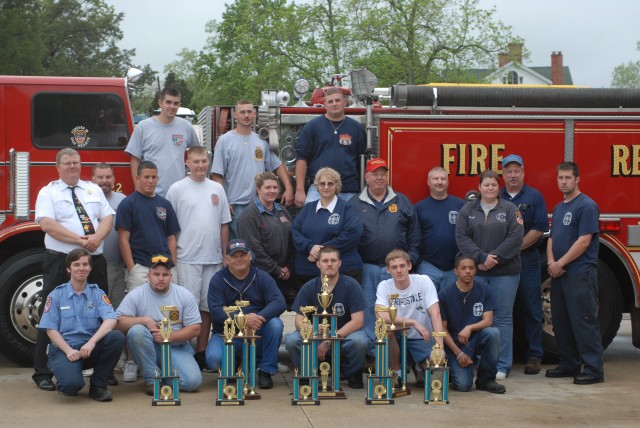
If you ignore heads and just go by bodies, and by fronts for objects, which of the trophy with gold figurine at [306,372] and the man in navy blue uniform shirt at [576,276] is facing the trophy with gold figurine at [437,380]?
the man in navy blue uniform shirt

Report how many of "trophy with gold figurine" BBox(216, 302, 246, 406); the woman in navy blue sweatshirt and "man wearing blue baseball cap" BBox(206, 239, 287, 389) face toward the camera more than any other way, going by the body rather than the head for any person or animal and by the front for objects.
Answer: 3

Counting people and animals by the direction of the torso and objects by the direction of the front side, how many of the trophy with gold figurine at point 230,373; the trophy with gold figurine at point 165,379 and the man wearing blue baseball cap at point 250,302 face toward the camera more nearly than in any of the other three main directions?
3

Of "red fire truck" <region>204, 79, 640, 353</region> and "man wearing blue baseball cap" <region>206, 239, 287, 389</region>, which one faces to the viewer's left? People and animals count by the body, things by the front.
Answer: the red fire truck

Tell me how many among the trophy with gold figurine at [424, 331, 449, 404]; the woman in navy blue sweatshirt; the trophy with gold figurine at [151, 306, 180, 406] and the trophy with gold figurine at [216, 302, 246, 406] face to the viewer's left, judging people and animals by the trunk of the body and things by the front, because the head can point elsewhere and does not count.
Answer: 0

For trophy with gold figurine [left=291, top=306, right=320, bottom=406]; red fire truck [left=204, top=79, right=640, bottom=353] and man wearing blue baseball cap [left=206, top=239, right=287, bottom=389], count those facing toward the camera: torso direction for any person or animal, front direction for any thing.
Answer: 2

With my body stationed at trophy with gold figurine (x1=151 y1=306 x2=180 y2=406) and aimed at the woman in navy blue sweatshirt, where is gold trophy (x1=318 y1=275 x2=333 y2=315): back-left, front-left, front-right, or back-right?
front-right

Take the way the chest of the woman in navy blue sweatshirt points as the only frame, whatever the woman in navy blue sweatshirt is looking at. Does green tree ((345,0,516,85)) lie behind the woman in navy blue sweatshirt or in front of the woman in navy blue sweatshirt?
behind

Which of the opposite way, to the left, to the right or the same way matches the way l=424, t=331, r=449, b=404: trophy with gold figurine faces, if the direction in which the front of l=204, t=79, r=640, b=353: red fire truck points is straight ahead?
to the left

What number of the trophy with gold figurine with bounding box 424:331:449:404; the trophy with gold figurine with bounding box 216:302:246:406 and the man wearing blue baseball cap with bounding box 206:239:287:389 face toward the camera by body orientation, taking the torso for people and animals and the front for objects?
3

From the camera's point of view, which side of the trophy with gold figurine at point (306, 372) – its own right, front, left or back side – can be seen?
front

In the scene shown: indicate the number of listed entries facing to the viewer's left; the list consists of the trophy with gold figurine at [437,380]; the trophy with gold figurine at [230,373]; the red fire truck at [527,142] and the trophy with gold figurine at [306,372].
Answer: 1

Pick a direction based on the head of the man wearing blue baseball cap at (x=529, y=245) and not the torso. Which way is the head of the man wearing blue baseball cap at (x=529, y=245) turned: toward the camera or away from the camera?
toward the camera

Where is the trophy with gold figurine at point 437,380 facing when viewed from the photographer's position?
facing the viewer

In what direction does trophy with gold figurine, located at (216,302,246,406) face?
toward the camera

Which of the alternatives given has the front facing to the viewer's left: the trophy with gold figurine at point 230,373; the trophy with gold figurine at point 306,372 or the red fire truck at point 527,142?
the red fire truck
